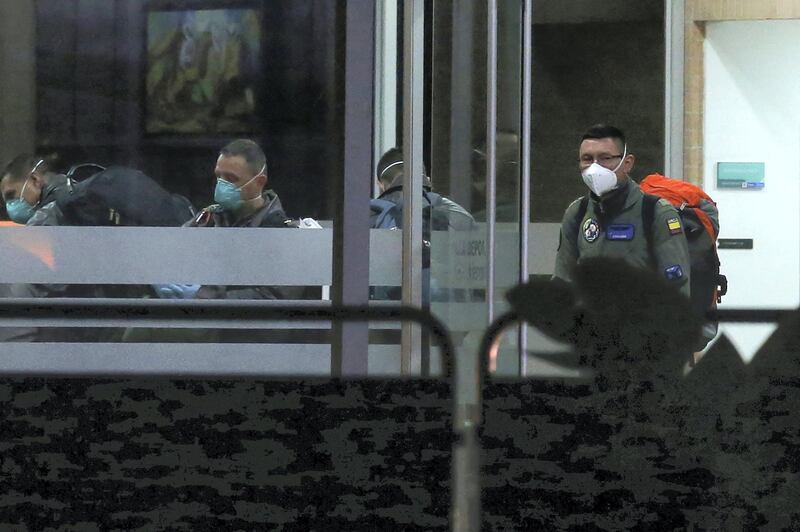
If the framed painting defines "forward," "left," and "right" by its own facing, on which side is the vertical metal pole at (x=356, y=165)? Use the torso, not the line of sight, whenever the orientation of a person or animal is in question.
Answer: on its left

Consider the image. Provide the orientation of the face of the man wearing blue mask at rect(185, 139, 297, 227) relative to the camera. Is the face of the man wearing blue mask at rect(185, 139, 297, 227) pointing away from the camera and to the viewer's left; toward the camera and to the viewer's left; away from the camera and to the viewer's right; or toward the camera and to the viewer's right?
toward the camera and to the viewer's left

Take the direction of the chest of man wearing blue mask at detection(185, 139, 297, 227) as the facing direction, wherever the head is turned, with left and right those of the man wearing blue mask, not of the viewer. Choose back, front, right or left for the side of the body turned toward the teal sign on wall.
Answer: back

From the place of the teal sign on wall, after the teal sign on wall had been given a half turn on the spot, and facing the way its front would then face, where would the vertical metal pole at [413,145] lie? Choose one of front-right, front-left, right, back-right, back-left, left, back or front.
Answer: back-left

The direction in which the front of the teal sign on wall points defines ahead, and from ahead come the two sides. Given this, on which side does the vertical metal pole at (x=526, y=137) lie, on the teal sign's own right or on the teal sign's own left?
on the teal sign's own right

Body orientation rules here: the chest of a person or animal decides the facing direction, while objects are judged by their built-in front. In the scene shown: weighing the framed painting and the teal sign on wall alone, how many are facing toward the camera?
2

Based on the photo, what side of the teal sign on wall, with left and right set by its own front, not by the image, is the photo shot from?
front

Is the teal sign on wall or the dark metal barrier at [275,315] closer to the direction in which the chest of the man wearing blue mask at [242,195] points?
the dark metal barrier

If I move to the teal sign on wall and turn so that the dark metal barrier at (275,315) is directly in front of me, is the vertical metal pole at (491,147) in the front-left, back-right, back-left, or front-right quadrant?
front-right

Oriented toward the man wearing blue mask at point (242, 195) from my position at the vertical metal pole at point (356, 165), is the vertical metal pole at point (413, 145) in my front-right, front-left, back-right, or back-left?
back-right

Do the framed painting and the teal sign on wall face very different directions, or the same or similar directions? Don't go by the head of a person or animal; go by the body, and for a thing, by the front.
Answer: same or similar directions

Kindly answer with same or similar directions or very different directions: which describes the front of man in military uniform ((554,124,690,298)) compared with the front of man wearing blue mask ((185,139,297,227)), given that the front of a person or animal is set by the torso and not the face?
same or similar directions
